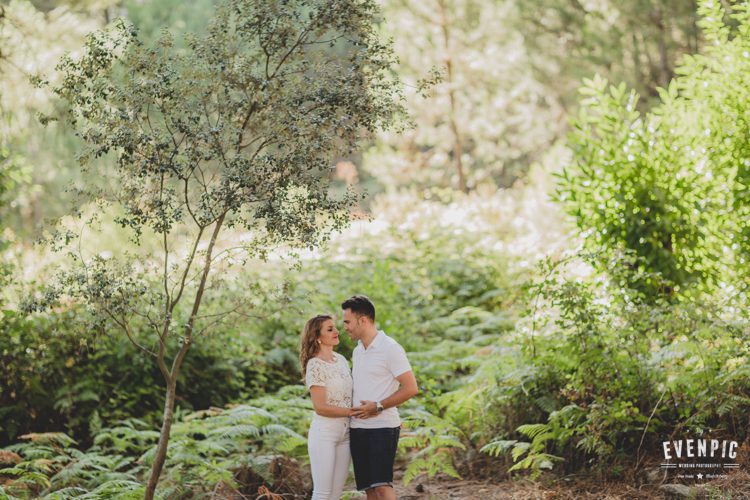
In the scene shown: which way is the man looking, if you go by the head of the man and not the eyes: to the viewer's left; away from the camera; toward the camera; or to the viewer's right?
to the viewer's left

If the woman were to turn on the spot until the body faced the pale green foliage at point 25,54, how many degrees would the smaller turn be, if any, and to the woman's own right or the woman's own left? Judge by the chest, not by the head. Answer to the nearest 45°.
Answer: approximately 180°

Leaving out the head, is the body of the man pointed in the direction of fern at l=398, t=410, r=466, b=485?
no

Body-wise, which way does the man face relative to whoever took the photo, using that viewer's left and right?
facing the viewer and to the left of the viewer

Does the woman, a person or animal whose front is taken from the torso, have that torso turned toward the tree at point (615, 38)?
no

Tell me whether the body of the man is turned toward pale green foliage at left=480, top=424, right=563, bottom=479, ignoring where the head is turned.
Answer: no

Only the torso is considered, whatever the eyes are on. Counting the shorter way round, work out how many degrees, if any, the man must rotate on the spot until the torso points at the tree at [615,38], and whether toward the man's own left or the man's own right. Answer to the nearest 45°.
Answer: approximately 180°

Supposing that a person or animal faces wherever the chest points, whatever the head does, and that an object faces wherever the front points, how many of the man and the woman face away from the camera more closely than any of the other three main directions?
0

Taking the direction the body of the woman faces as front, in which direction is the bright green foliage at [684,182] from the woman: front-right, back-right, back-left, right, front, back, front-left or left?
left
